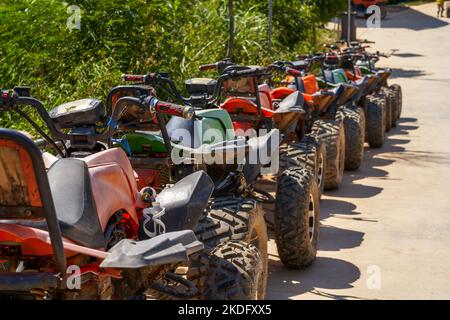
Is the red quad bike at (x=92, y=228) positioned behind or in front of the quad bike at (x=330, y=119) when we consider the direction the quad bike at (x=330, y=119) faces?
behind
